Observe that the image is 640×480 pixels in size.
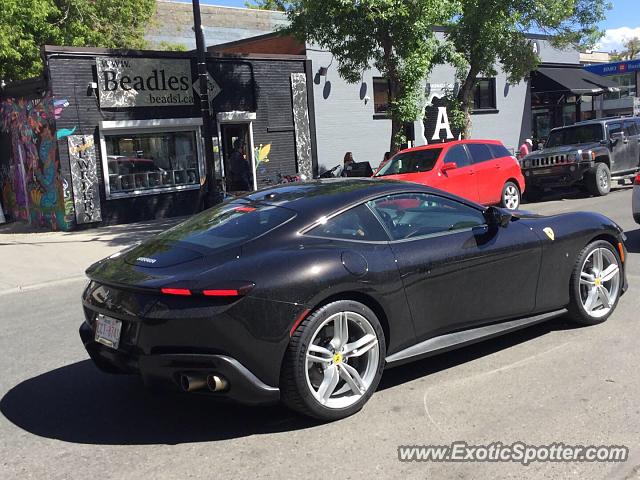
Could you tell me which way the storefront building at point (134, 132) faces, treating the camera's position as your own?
facing the viewer and to the right of the viewer

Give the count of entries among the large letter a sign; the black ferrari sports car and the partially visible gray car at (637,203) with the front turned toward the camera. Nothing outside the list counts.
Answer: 1

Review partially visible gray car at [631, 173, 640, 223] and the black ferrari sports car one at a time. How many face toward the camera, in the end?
0

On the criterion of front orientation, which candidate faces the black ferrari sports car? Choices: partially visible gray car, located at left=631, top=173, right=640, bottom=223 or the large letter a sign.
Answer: the large letter a sign

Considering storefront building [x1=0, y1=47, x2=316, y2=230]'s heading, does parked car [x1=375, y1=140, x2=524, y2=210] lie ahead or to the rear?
ahead

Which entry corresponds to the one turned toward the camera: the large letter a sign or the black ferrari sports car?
the large letter a sign

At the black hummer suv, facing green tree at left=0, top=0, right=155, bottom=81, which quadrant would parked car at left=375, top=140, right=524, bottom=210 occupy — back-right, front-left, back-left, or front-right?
front-left

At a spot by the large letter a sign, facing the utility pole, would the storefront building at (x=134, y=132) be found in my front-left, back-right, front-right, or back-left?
front-right

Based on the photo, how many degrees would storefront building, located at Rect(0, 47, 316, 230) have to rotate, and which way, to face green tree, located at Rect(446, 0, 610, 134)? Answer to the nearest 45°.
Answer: approximately 45° to its left

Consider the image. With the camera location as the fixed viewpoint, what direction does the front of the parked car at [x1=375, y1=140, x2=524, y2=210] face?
facing the viewer and to the left of the viewer

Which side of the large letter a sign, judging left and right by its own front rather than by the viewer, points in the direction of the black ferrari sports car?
front

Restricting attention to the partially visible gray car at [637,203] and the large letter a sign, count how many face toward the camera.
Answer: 1

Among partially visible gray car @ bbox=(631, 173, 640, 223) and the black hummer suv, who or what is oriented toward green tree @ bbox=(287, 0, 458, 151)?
the black hummer suv

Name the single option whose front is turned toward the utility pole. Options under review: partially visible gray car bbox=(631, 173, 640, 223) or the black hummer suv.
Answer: the black hummer suv

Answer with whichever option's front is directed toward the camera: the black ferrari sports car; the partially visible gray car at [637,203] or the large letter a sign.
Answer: the large letter a sign

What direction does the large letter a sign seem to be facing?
toward the camera

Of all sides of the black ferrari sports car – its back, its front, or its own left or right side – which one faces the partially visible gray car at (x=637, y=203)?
front

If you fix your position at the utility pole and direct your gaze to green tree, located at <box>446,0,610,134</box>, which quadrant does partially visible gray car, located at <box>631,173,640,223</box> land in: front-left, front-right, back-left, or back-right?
front-right

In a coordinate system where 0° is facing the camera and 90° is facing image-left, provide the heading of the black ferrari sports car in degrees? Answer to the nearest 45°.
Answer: approximately 225°

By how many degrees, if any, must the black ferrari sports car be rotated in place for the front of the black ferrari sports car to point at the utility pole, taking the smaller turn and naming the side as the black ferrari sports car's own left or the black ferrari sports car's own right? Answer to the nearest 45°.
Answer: approximately 45° to the black ferrari sports car's own left
